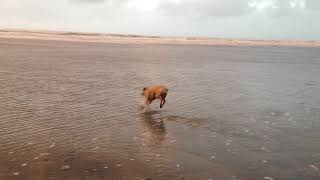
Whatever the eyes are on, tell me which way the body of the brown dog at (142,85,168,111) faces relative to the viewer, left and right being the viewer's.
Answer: facing to the left of the viewer
